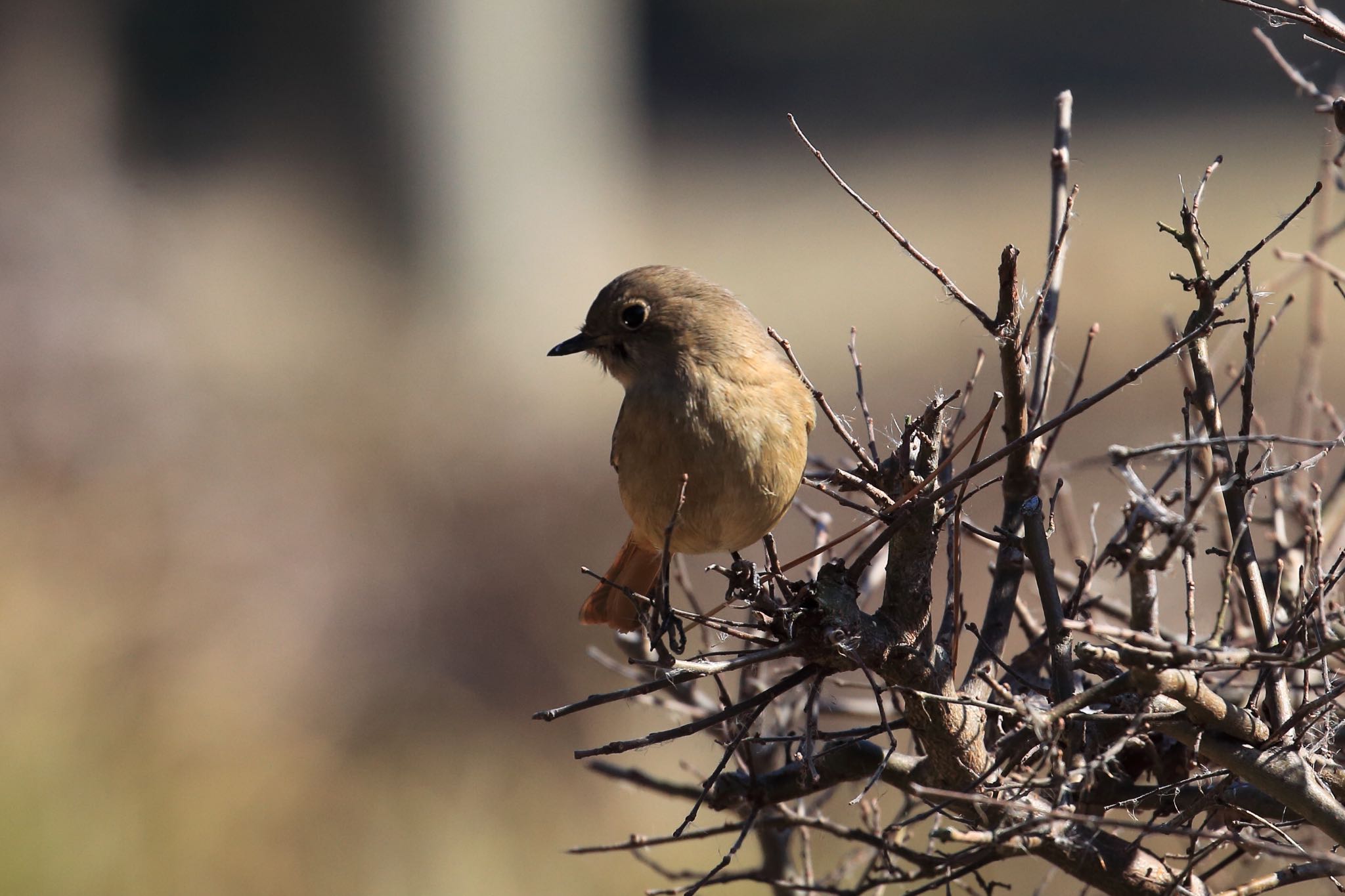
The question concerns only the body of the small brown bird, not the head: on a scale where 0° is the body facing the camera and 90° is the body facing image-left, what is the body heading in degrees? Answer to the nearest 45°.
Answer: approximately 0°

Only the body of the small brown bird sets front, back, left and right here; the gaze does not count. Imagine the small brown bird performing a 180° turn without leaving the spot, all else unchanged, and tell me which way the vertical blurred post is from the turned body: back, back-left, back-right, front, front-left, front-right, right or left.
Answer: front
